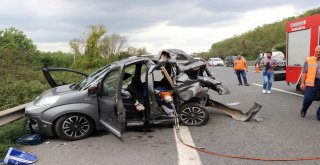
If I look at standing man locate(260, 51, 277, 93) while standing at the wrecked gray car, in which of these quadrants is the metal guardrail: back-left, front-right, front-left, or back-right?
back-left

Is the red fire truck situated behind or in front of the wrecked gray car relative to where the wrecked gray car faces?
behind

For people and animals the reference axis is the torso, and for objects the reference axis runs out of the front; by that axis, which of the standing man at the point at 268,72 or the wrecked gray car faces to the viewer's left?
the wrecked gray car

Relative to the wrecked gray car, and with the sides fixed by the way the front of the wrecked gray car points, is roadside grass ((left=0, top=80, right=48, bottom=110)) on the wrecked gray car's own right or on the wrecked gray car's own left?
on the wrecked gray car's own right

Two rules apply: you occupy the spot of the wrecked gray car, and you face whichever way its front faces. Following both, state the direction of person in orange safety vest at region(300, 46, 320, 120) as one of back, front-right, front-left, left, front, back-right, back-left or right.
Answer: back

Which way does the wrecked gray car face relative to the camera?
to the viewer's left

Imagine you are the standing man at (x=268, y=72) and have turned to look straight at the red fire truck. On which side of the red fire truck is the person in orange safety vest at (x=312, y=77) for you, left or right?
right

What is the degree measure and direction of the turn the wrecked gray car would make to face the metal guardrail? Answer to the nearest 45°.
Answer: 0° — it already faces it

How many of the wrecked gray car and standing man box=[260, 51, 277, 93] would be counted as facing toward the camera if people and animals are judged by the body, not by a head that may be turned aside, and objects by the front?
1

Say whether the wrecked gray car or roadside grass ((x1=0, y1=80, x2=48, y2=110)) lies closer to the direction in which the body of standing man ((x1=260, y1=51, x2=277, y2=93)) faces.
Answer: the wrecked gray car
